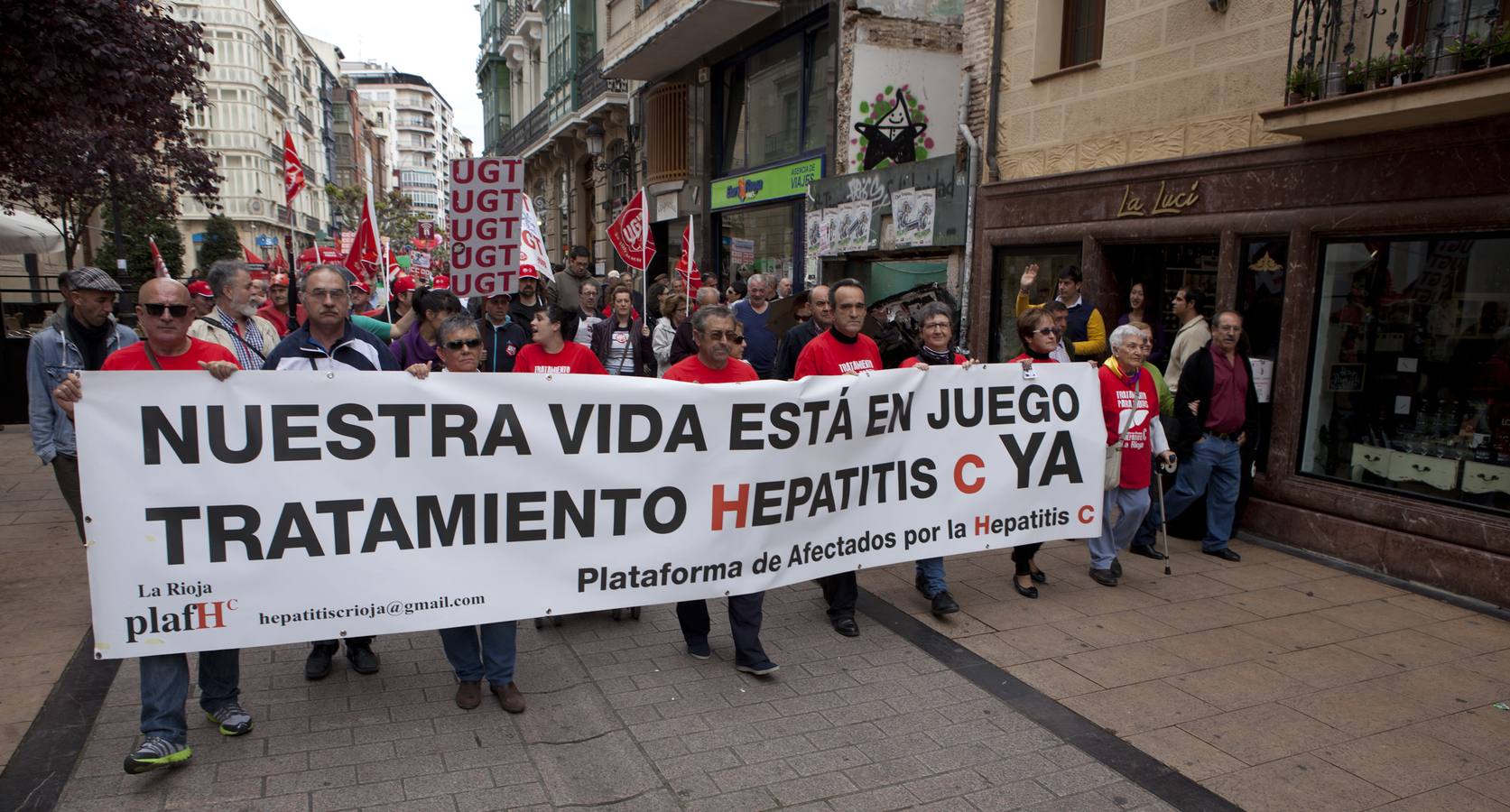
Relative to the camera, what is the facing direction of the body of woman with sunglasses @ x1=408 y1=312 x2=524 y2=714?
toward the camera

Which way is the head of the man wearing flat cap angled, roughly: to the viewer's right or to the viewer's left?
to the viewer's right

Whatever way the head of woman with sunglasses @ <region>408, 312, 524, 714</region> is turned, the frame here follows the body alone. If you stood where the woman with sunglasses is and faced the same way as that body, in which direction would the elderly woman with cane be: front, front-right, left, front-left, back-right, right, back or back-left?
left

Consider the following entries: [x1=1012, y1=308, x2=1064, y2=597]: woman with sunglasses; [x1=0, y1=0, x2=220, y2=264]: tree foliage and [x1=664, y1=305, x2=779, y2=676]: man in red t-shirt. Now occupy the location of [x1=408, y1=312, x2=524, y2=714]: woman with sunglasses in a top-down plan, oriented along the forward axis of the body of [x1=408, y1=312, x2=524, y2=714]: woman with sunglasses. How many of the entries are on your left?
2

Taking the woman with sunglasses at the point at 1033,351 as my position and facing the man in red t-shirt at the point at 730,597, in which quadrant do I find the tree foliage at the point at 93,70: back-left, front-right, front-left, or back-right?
front-right

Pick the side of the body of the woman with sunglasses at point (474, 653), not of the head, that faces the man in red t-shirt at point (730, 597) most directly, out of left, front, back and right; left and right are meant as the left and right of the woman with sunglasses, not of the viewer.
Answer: left

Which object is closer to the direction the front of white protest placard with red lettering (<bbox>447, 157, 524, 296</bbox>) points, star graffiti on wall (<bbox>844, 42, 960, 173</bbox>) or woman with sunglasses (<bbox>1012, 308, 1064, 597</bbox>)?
the woman with sunglasses

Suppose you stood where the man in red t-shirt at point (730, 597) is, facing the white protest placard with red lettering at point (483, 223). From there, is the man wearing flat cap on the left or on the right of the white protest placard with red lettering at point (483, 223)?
left

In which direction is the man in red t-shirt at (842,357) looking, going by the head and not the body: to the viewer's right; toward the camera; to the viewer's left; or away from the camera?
toward the camera

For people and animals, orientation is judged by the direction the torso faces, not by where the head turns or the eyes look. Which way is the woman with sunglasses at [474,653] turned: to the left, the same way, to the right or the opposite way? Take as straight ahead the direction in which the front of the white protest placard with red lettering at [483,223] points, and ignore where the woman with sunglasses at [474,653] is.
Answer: the same way

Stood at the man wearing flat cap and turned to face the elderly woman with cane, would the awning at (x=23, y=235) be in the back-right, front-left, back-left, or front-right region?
back-left

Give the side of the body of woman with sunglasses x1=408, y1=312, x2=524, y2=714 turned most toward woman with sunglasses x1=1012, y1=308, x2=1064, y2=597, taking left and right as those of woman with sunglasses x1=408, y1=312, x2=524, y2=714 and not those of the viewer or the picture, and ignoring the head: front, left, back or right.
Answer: left

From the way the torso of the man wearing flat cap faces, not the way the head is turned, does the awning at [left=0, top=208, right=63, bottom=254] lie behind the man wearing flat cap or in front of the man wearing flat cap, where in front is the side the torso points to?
behind

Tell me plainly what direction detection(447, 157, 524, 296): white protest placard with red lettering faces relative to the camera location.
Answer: facing the viewer
